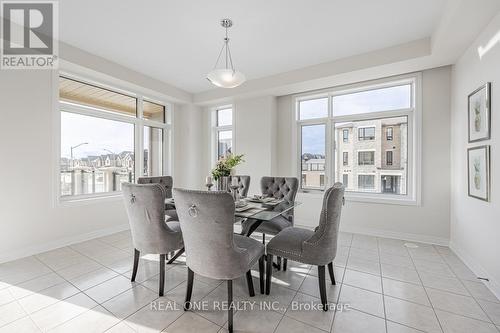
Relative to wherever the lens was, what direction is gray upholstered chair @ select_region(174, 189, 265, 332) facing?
facing away from the viewer and to the right of the viewer

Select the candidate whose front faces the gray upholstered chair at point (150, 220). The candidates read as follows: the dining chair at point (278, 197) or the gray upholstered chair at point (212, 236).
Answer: the dining chair

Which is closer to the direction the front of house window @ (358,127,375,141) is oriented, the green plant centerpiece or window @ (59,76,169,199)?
the green plant centerpiece

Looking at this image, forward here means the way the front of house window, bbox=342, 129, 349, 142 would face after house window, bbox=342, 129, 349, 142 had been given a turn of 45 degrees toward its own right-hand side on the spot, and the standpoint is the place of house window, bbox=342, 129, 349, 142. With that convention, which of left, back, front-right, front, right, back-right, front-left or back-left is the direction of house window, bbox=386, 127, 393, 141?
back-left

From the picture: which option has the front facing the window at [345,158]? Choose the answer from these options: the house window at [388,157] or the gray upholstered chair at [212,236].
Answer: the gray upholstered chair

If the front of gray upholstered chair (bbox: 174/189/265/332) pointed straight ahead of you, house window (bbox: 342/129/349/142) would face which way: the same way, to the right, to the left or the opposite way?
the opposite way

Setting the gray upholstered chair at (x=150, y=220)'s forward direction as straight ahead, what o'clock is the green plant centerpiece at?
The green plant centerpiece is roughly at 1 o'clock from the gray upholstered chair.

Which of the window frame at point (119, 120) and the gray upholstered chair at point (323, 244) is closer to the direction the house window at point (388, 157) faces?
the gray upholstered chair

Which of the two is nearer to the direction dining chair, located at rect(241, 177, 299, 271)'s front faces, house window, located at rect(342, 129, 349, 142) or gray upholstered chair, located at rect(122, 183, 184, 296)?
the gray upholstered chair

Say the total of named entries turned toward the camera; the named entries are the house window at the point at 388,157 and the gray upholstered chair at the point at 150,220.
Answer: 1

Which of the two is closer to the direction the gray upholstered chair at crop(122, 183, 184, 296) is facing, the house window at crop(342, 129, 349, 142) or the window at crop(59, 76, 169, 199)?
the house window

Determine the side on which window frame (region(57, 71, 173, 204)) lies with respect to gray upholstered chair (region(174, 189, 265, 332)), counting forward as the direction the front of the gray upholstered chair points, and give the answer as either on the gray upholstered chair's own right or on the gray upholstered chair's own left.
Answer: on the gray upholstered chair's own left
